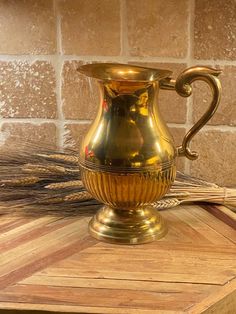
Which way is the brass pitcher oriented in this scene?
to the viewer's left
